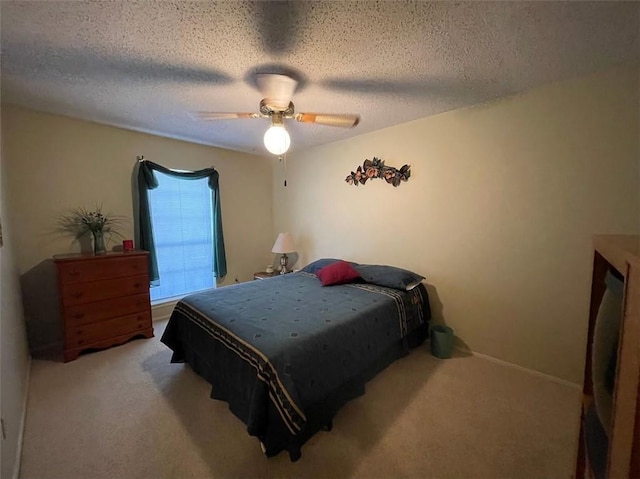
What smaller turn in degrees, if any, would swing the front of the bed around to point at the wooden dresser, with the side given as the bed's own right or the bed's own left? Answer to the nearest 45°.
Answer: approximately 90° to the bed's own right

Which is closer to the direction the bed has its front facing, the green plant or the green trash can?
the green plant

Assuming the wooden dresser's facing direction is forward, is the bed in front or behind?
in front

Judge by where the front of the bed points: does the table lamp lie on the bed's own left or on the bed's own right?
on the bed's own right

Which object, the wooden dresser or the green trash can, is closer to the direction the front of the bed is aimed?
the wooden dresser

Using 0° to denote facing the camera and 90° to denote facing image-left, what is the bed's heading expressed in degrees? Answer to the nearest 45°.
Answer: approximately 45°

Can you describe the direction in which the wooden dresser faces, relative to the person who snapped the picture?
facing the viewer and to the right of the viewer

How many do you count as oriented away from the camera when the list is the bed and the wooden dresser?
0
